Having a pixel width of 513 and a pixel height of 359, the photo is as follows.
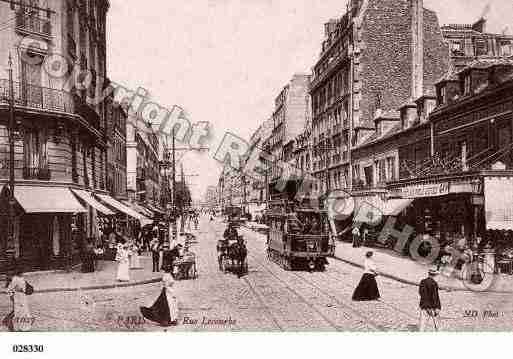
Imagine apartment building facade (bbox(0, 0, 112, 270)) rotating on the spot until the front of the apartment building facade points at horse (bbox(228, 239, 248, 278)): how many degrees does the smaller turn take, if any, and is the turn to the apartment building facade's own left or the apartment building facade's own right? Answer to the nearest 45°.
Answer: approximately 45° to the apartment building facade's own left

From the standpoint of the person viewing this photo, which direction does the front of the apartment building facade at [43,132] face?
facing the viewer and to the right of the viewer

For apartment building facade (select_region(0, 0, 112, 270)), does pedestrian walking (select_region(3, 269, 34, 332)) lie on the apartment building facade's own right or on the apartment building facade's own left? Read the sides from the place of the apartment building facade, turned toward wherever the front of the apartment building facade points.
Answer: on the apartment building facade's own right

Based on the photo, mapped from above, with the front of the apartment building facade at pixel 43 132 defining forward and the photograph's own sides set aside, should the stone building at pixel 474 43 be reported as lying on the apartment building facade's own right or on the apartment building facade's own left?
on the apartment building facade's own left

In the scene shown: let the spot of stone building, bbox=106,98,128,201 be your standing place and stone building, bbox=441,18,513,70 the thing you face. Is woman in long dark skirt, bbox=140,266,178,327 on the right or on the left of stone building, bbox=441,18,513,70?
right

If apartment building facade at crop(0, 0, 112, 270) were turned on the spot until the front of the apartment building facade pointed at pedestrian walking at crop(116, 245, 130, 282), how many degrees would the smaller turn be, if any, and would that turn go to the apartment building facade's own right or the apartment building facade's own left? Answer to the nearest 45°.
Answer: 0° — it already faces them

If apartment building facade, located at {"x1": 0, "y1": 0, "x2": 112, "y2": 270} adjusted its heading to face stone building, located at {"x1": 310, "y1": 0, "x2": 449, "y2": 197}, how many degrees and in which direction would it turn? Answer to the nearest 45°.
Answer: approximately 90° to its left

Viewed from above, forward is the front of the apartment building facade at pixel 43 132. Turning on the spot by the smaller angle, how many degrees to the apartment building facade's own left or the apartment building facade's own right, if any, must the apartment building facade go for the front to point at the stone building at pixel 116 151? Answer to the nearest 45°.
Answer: approximately 135° to the apartment building facade's own left

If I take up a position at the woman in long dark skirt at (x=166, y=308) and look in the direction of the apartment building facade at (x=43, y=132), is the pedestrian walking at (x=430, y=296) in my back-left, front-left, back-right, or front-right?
back-right

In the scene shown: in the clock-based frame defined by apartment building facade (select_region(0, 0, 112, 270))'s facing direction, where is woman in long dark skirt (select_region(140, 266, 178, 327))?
The woman in long dark skirt is roughly at 1 o'clock from the apartment building facade.
